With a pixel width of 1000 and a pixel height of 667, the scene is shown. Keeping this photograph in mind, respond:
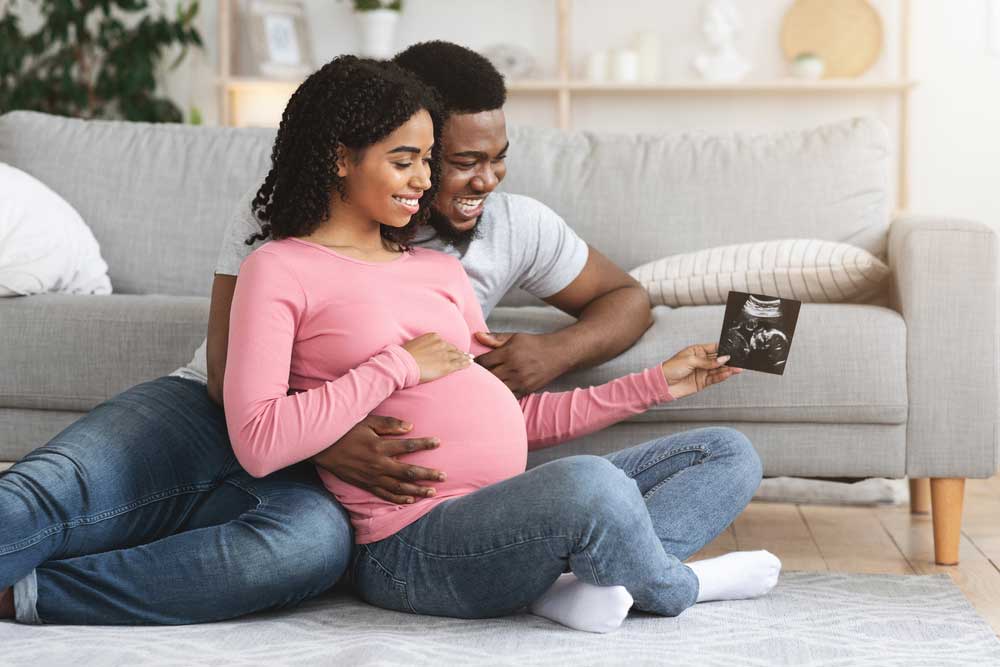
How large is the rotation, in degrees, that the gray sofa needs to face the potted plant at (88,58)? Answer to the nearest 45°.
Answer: approximately 135° to its right

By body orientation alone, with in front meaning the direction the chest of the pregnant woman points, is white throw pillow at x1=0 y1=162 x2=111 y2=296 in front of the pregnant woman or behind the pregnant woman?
behind

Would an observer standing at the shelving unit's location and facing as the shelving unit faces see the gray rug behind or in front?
in front

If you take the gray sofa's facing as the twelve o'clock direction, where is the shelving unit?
The shelving unit is roughly at 6 o'clock from the gray sofa.

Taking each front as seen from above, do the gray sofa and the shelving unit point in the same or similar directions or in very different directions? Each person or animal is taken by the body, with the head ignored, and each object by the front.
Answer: same or similar directions

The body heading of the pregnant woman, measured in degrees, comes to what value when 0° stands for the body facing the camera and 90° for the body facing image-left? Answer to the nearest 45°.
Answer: approximately 315°

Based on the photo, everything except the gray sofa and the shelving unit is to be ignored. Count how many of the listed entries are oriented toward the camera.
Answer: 2

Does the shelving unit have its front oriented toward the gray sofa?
yes

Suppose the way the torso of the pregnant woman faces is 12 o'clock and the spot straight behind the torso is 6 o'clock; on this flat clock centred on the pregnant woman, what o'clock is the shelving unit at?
The shelving unit is roughly at 8 o'clock from the pregnant woman.

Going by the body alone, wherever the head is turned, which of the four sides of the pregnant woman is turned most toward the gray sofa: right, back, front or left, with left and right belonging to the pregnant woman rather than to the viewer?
left

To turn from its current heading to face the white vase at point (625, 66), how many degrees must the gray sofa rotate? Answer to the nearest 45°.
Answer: approximately 180°

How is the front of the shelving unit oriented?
toward the camera

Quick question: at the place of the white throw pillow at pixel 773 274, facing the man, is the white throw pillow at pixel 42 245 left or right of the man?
right

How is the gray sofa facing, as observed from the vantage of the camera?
facing the viewer

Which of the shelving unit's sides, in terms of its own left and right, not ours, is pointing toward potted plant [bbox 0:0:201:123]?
right
